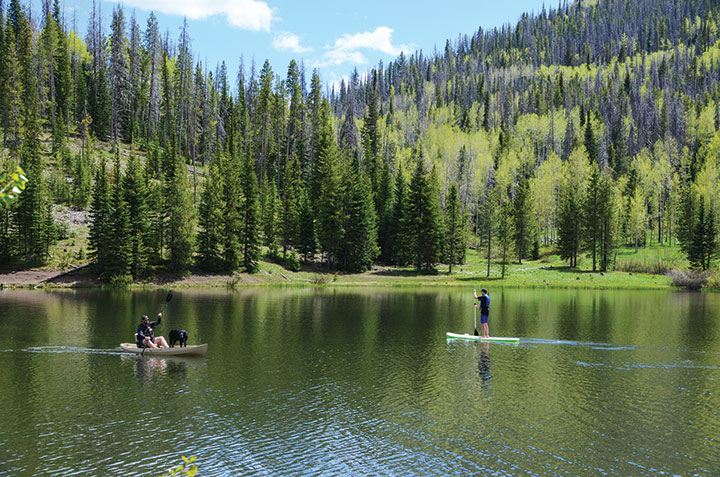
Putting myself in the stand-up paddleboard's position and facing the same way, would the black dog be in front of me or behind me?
in front

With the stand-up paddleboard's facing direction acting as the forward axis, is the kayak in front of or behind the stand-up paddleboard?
in front

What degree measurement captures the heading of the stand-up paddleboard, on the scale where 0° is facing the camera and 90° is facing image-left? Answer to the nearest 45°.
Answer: approximately 90°

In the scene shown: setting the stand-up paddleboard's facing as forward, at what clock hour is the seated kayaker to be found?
The seated kayaker is roughly at 11 o'clock from the stand-up paddleboard.
